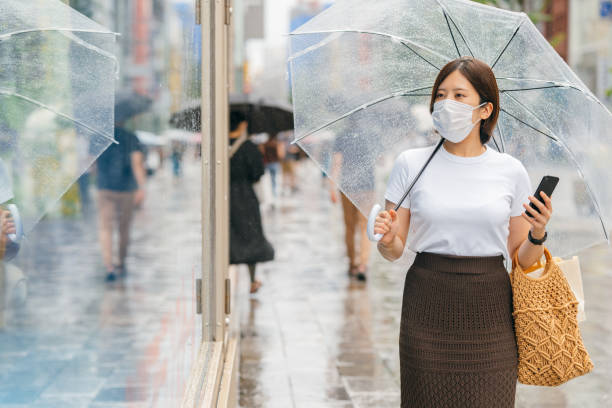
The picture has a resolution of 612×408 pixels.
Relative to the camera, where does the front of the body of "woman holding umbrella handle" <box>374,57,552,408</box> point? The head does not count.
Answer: toward the camera

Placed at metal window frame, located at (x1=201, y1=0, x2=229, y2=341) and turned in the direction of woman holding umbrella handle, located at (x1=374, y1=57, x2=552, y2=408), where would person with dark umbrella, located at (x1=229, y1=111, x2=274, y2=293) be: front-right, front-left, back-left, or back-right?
back-left

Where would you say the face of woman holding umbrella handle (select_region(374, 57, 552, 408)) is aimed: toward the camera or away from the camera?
toward the camera

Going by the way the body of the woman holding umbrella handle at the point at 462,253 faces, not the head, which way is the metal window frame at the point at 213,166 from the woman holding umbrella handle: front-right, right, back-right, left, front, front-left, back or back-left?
back-right

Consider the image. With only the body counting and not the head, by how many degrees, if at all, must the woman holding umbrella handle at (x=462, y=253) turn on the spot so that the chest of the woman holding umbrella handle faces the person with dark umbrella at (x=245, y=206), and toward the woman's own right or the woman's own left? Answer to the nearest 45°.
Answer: approximately 135° to the woman's own right
